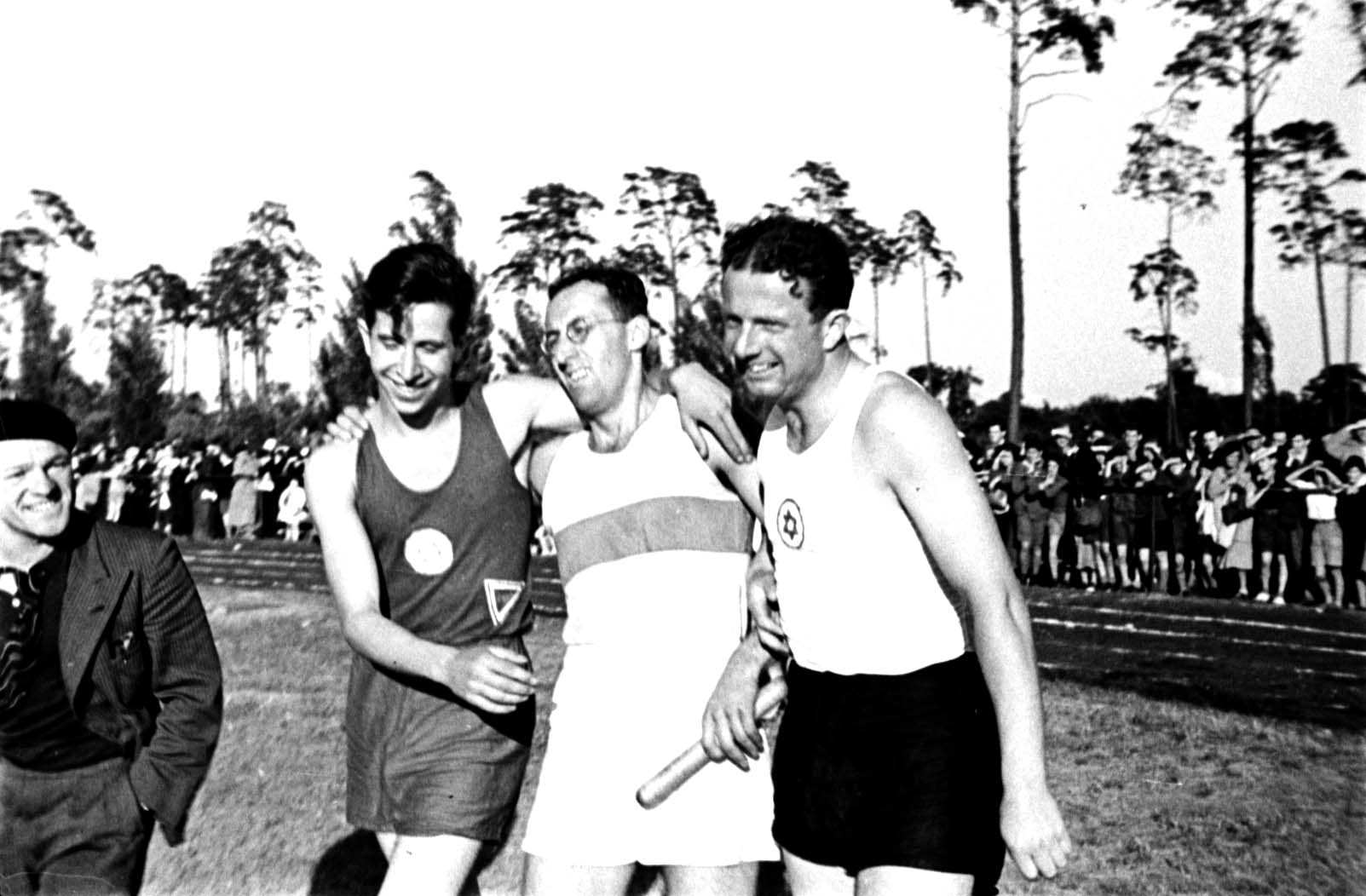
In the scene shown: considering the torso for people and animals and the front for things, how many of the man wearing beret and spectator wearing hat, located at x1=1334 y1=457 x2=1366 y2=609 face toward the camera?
2

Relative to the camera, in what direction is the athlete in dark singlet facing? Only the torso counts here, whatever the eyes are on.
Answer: toward the camera

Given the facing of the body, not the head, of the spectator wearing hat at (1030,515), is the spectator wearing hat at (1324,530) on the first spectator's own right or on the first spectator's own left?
on the first spectator's own left

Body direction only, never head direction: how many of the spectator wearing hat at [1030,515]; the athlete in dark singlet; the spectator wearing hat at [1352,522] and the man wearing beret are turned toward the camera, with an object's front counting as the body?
4

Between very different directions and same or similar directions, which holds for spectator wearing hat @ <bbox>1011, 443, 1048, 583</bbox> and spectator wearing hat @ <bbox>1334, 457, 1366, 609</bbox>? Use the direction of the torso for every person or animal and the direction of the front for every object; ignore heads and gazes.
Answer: same or similar directions

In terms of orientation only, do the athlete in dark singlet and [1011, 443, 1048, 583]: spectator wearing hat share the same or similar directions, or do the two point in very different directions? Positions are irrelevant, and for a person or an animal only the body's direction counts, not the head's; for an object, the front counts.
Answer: same or similar directions

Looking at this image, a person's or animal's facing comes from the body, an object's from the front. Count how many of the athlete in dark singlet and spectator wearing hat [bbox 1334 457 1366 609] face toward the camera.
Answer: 2

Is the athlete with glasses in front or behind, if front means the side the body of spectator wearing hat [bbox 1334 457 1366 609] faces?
in front

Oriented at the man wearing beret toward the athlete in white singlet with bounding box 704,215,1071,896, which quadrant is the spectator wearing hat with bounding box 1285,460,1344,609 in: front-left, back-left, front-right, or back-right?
front-left

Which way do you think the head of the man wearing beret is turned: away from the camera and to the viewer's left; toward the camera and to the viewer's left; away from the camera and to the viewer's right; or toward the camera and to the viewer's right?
toward the camera and to the viewer's right

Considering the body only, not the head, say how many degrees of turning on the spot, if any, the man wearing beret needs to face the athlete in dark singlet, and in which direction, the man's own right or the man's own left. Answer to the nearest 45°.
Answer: approximately 45° to the man's own left

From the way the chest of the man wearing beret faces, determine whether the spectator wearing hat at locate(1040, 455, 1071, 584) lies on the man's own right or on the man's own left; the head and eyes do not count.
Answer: on the man's own left

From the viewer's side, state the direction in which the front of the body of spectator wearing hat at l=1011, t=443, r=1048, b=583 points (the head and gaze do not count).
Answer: toward the camera
